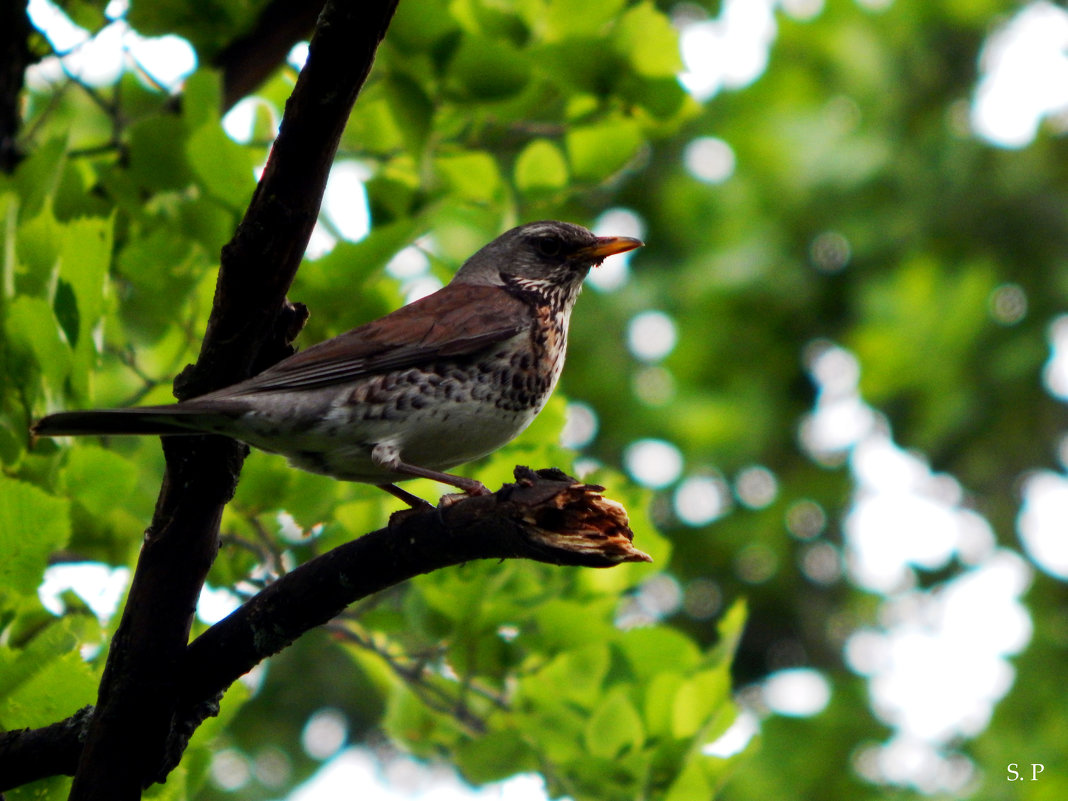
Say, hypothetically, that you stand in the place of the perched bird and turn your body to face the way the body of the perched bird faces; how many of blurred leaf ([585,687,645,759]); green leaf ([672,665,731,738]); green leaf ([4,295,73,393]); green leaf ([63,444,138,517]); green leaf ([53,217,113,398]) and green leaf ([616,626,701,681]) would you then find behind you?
3

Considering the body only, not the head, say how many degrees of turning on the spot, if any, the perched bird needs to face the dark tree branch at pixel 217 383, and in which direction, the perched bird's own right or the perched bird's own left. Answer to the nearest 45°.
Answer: approximately 135° to the perched bird's own right

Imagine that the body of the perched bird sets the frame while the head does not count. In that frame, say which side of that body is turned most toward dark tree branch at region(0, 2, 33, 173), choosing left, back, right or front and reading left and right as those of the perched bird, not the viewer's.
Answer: back

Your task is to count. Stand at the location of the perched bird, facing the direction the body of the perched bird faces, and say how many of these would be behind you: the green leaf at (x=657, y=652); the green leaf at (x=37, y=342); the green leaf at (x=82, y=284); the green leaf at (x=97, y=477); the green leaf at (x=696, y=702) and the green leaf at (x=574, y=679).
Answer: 3

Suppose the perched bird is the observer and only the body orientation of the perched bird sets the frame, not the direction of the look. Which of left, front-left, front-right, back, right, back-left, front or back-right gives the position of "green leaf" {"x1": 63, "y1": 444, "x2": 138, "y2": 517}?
back

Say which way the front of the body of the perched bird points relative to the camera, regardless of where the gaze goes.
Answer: to the viewer's right
